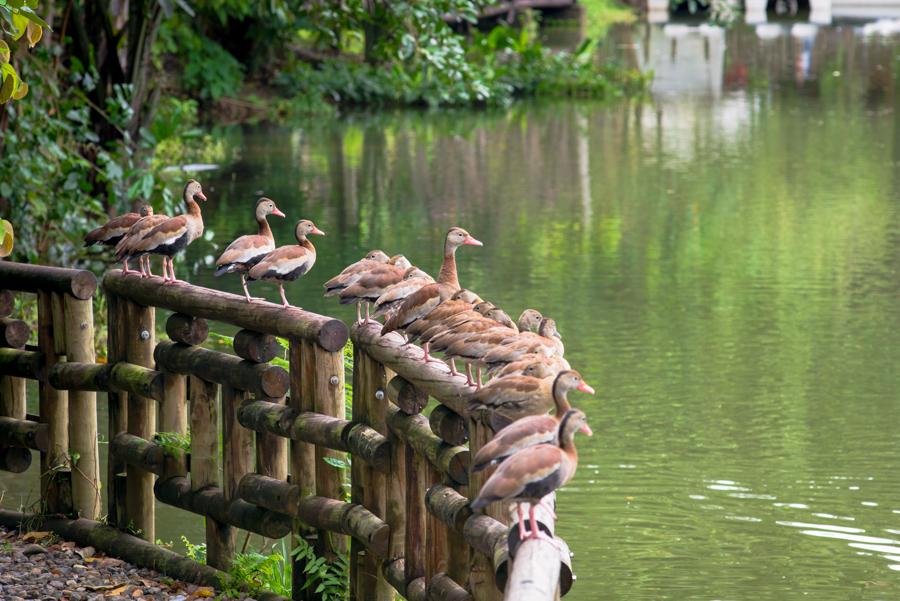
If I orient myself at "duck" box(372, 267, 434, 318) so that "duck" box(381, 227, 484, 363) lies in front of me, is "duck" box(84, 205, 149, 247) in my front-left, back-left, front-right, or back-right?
back-right

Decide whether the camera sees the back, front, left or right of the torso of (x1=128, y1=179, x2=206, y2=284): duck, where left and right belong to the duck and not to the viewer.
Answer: right

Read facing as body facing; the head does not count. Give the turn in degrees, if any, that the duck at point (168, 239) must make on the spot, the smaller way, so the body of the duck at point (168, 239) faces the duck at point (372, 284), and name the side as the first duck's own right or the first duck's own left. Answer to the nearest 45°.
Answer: approximately 45° to the first duck's own right

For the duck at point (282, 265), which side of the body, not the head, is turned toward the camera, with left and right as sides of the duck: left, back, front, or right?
right

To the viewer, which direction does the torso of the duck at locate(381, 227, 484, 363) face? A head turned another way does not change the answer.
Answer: to the viewer's right

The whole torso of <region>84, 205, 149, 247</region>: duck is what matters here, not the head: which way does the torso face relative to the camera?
to the viewer's right

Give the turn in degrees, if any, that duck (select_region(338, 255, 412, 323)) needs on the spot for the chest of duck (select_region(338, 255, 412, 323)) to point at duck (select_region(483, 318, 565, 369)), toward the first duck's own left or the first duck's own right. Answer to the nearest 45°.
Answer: approximately 90° to the first duck's own right

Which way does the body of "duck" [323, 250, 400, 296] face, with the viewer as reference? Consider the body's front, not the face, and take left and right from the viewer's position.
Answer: facing to the right of the viewer

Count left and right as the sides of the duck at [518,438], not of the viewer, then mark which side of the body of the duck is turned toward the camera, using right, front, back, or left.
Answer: right

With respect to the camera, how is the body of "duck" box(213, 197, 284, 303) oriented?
to the viewer's right

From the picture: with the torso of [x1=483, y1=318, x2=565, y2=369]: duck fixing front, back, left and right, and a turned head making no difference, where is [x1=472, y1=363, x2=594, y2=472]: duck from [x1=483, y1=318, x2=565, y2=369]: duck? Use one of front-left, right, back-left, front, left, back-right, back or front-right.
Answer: right
